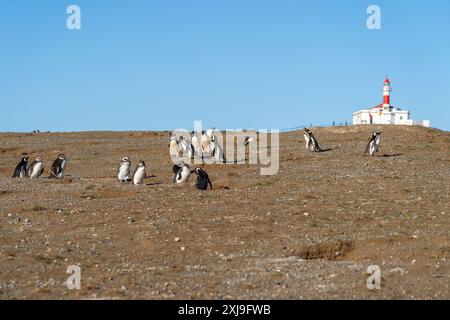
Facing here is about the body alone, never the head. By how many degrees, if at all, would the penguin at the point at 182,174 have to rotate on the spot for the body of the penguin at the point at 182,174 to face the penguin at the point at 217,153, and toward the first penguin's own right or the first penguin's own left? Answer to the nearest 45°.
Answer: approximately 135° to the first penguin's own left

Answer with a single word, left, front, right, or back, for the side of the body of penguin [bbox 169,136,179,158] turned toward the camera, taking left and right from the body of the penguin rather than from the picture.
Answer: front

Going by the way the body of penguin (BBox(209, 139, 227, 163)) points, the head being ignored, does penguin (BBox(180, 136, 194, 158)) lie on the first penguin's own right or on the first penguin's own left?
on the first penguin's own right

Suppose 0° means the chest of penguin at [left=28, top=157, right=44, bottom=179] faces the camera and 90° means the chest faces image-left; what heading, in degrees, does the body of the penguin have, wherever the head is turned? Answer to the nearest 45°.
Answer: approximately 315°

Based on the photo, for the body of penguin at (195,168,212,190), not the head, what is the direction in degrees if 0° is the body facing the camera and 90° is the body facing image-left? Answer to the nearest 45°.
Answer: approximately 135°

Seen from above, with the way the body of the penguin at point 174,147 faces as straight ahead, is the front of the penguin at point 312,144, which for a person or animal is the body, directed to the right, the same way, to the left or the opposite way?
to the right

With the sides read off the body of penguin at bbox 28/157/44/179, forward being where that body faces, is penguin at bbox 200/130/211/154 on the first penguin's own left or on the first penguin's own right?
on the first penguin's own left

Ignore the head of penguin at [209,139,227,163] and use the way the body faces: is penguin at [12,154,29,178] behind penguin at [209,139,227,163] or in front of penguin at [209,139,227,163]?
in front

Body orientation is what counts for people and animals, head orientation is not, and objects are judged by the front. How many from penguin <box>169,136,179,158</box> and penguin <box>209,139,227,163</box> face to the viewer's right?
0
